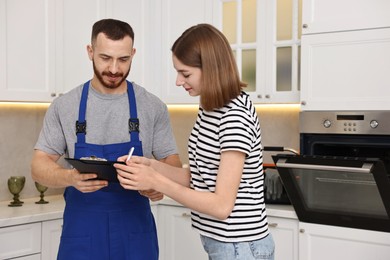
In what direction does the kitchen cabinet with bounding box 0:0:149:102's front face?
toward the camera

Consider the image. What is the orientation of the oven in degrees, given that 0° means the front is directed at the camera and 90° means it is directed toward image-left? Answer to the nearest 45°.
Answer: approximately 45°

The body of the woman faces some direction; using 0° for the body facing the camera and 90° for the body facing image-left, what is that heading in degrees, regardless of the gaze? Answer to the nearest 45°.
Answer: approximately 90°

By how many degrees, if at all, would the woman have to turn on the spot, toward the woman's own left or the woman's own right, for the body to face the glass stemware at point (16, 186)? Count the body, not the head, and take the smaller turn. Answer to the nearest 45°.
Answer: approximately 45° to the woman's own right

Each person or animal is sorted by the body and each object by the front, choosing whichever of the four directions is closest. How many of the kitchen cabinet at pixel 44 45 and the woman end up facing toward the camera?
1

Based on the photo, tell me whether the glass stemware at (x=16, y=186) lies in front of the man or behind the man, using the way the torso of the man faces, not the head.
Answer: behind
